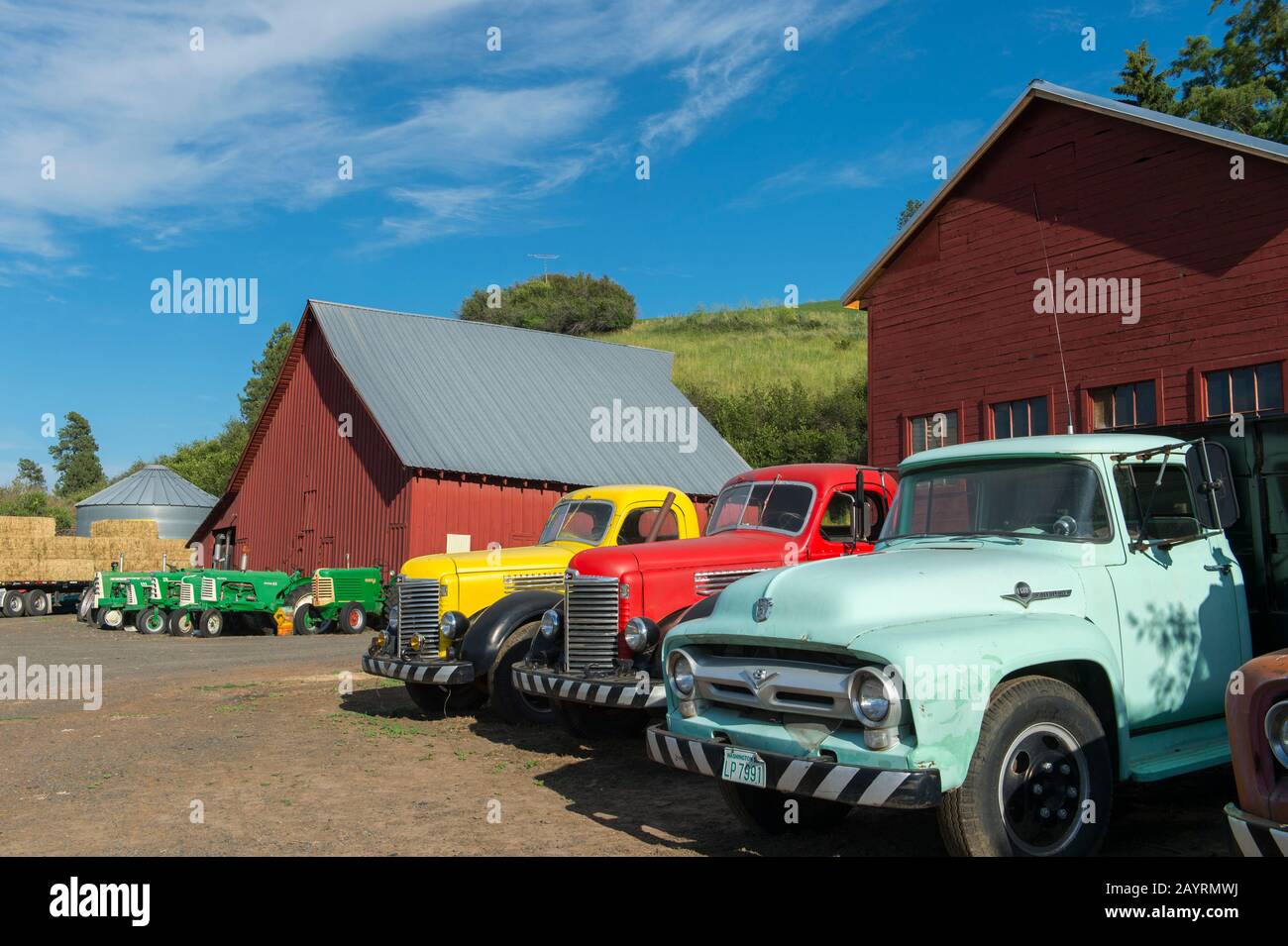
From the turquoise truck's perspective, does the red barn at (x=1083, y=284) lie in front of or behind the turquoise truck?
behind

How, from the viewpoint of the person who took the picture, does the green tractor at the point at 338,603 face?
facing the viewer and to the left of the viewer

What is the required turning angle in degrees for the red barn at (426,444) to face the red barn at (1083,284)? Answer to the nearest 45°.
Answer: approximately 90° to its left

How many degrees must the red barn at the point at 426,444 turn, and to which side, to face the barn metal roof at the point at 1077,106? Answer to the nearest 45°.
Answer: approximately 90° to its left

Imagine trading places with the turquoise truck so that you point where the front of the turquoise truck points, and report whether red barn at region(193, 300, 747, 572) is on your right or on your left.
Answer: on your right

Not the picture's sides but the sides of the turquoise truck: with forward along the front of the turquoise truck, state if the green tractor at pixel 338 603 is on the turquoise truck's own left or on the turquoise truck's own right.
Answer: on the turquoise truck's own right

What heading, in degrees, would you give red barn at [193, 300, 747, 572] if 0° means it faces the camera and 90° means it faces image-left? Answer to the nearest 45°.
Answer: approximately 45°

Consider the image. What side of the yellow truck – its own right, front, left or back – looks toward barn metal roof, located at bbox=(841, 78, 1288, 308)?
back

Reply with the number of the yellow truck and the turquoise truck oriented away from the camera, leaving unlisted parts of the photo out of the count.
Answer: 0

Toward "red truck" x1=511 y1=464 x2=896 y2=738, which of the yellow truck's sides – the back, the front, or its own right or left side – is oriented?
left
